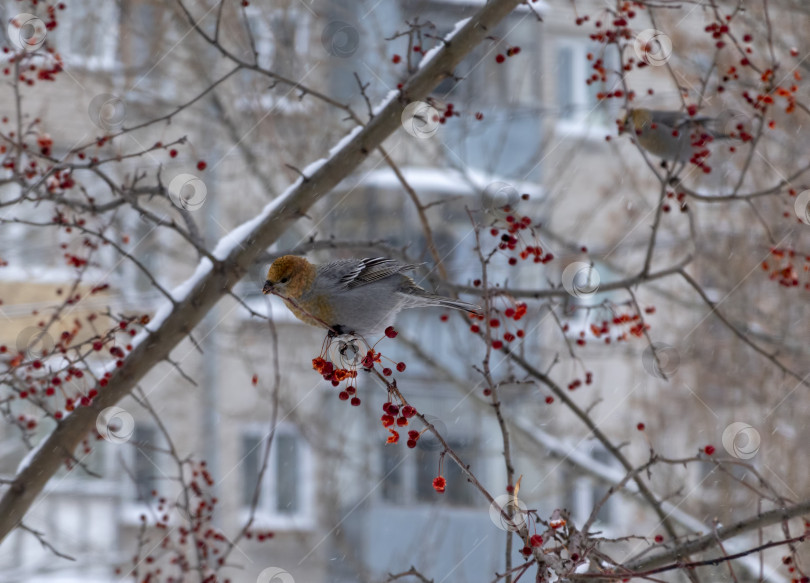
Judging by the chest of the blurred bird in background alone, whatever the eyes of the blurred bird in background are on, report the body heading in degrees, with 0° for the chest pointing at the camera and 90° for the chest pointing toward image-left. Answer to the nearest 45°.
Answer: approximately 90°

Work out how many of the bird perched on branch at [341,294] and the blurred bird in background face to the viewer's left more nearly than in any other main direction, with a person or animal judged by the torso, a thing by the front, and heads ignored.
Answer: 2

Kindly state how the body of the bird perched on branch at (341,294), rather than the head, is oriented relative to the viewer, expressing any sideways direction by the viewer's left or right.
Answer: facing to the left of the viewer

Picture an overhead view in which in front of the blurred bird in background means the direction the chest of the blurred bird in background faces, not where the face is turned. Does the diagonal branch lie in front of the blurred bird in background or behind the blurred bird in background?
in front

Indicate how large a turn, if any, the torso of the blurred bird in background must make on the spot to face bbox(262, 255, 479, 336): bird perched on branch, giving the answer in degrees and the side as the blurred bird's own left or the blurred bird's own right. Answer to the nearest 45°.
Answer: approximately 45° to the blurred bird's own left
